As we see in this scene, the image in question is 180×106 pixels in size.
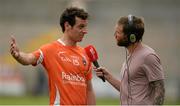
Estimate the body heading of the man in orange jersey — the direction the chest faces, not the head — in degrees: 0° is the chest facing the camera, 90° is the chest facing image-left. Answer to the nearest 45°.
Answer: approximately 315°
